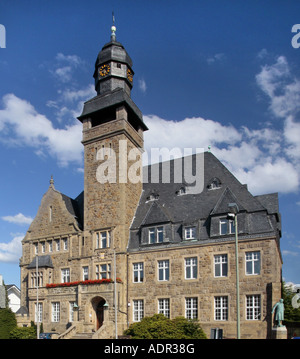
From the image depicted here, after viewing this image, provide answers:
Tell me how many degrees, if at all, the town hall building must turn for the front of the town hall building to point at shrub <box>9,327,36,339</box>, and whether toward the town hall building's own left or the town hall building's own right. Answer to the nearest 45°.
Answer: approximately 45° to the town hall building's own right

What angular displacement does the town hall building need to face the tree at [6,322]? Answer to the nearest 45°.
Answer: approximately 45° to its right
